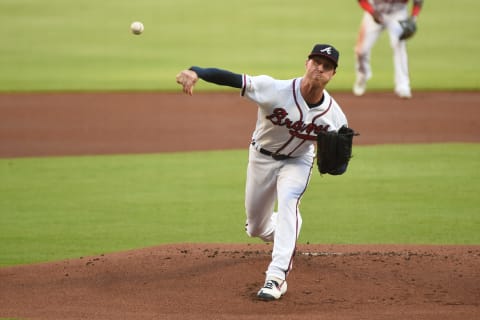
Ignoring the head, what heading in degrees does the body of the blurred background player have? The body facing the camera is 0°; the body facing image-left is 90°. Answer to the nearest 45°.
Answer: approximately 0°

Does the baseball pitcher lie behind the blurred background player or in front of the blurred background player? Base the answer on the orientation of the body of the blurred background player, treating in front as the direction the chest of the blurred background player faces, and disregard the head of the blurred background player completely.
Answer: in front

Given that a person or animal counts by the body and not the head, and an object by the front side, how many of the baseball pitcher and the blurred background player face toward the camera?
2

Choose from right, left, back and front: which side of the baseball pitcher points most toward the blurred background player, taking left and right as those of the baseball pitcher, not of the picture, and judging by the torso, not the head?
back
